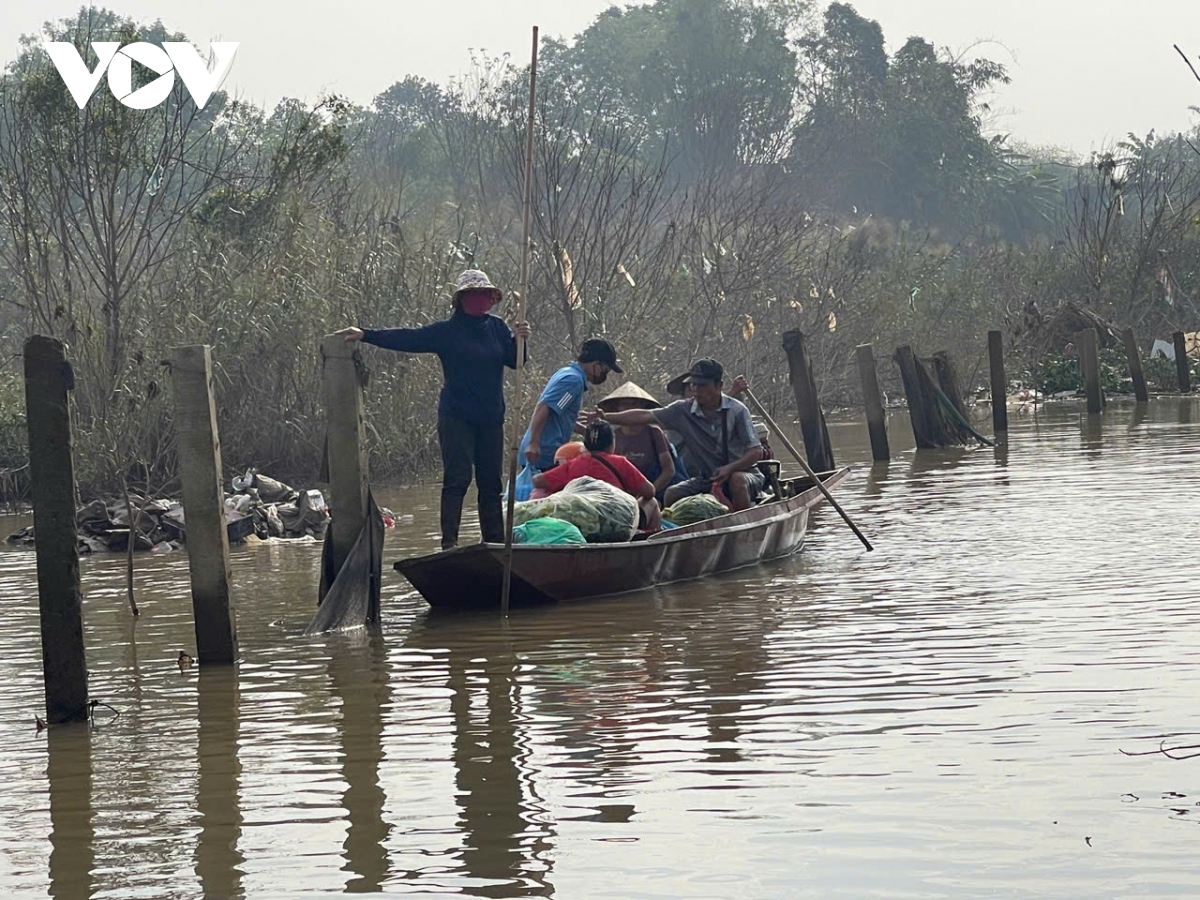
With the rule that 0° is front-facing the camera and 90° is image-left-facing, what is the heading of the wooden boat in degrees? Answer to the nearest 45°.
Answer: approximately 45°

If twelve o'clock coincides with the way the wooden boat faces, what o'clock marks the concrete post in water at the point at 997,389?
The concrete post in water is roughly at 5 o'clock from the wooden boat.

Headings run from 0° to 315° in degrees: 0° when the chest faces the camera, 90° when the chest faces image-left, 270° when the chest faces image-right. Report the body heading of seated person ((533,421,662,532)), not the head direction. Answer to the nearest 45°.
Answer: approximately 180°

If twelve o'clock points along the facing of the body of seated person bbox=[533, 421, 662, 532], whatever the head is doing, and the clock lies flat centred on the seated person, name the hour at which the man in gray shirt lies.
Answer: The man in gray shirt is roughly at 1 o'clock from the seated person.

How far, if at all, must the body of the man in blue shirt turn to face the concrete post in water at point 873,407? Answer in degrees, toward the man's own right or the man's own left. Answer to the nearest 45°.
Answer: approximately 90° to the man's own left
